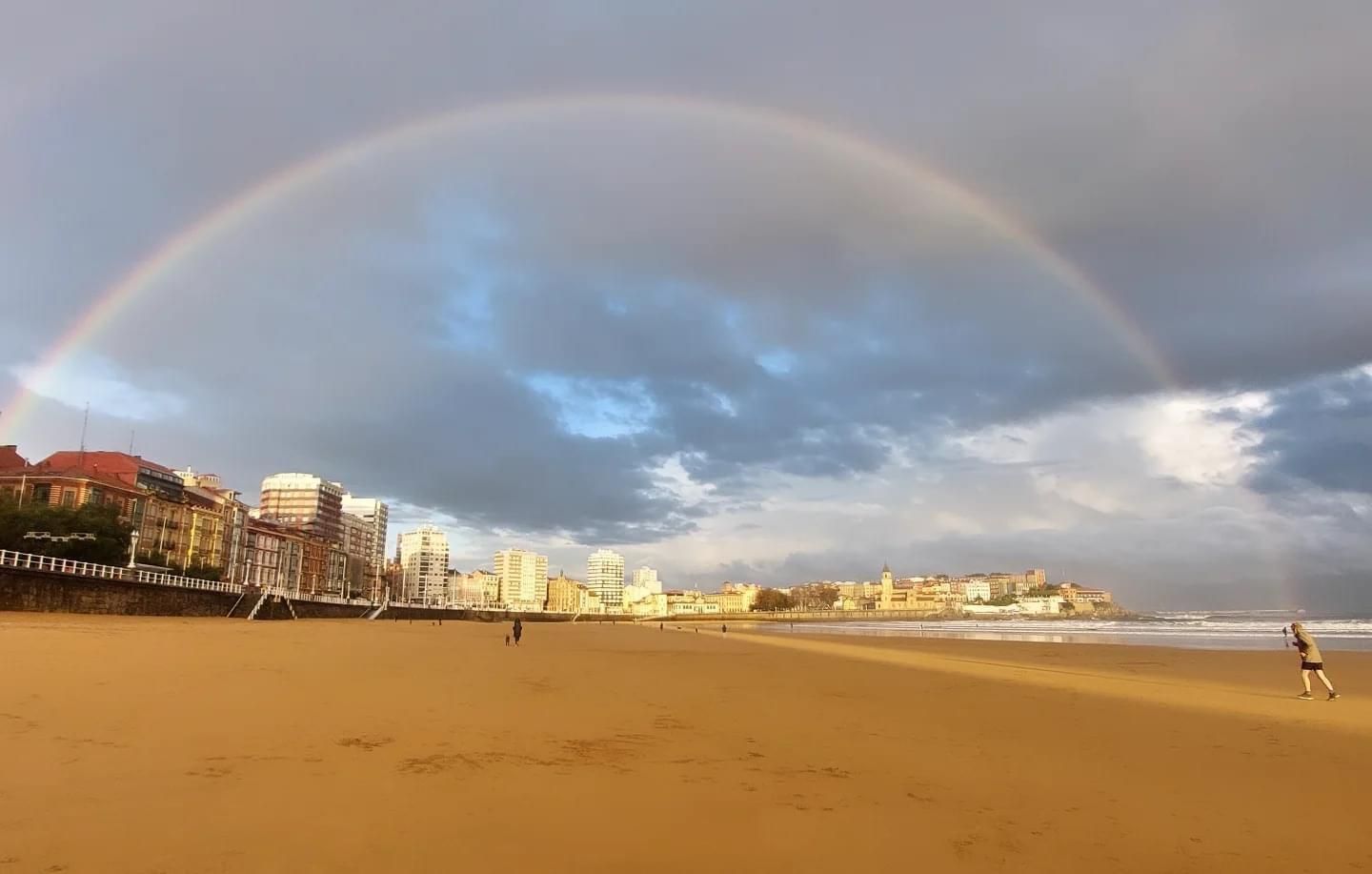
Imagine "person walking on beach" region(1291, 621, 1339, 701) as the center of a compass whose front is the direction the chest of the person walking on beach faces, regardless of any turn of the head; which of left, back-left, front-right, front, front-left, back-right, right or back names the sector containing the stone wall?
front

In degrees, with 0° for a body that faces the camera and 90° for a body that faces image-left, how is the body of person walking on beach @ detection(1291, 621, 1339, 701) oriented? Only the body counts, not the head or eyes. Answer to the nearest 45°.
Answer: approximately 90°
